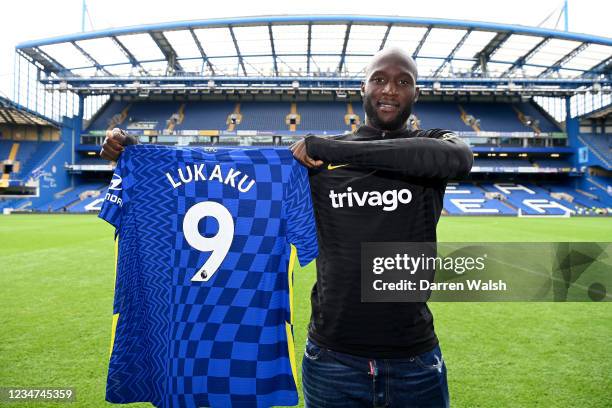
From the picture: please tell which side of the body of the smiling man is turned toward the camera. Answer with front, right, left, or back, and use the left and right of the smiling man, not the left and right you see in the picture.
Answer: front

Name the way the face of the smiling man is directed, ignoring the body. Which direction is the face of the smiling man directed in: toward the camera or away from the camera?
toward the camera
